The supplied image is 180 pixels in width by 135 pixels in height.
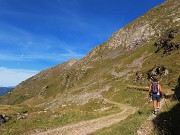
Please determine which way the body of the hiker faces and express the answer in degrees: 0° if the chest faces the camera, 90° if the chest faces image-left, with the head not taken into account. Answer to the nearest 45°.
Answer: approximately 180°
